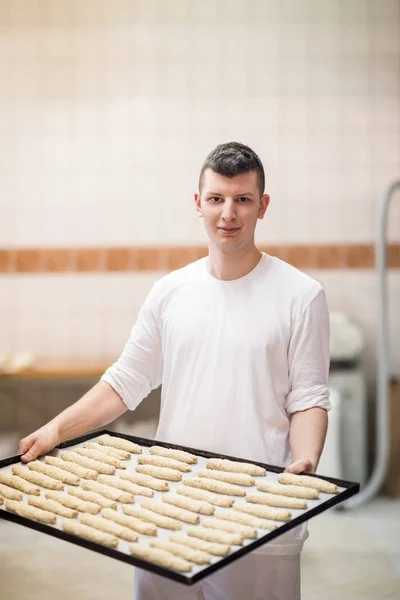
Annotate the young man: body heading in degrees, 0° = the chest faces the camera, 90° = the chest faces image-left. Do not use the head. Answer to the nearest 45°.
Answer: approximately 0°
